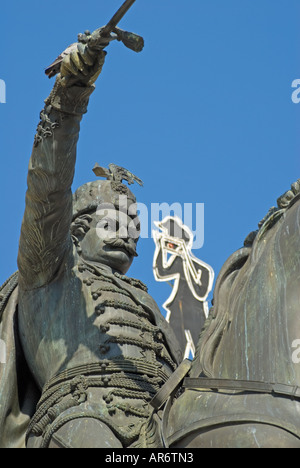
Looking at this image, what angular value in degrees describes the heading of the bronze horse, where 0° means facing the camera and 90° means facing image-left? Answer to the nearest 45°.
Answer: approximately 315°
